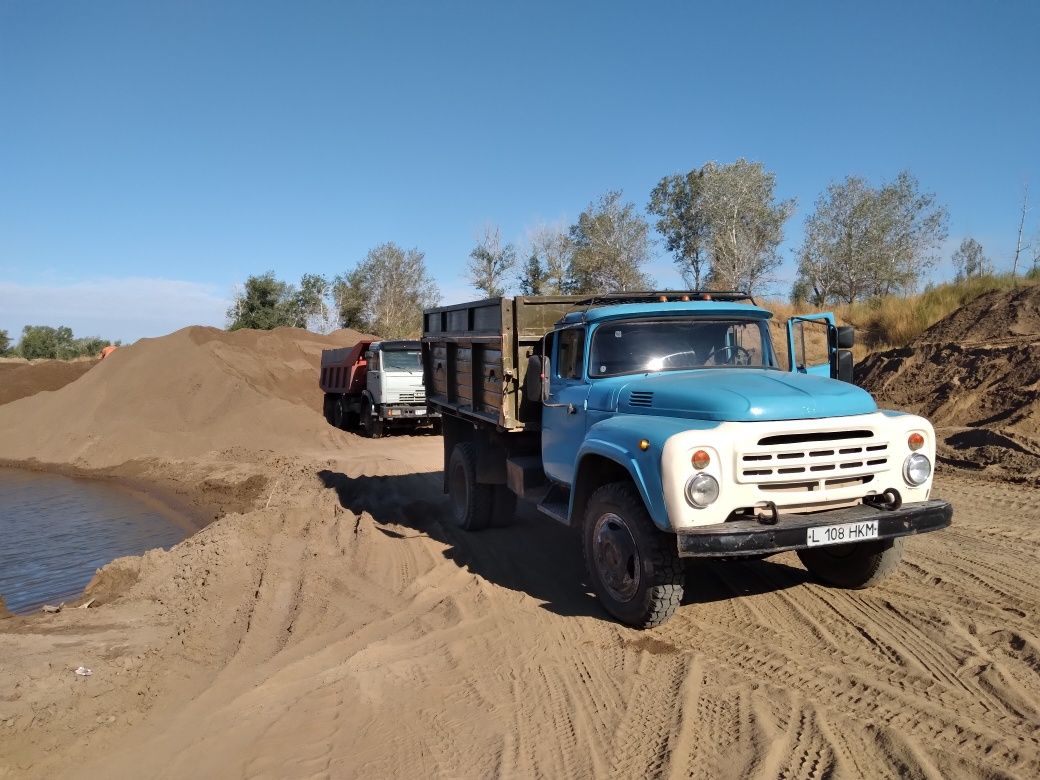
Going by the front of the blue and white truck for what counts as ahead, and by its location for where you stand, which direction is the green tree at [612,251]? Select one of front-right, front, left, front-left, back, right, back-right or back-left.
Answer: back-left

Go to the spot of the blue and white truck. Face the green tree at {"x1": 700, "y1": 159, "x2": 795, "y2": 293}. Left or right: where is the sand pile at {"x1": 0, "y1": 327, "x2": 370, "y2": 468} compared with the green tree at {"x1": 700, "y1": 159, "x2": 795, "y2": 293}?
left

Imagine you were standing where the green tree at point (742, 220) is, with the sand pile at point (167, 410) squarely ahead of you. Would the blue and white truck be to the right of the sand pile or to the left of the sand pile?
left

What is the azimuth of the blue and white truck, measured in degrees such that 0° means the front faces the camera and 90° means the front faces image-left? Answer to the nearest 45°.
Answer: approximately 315°

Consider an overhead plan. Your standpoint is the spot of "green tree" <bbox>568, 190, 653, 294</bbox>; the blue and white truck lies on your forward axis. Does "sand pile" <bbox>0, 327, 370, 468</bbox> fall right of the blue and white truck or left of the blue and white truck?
right

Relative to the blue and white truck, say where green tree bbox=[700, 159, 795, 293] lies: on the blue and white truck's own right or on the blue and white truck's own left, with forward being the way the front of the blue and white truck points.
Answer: on the blue and white truck's own left
